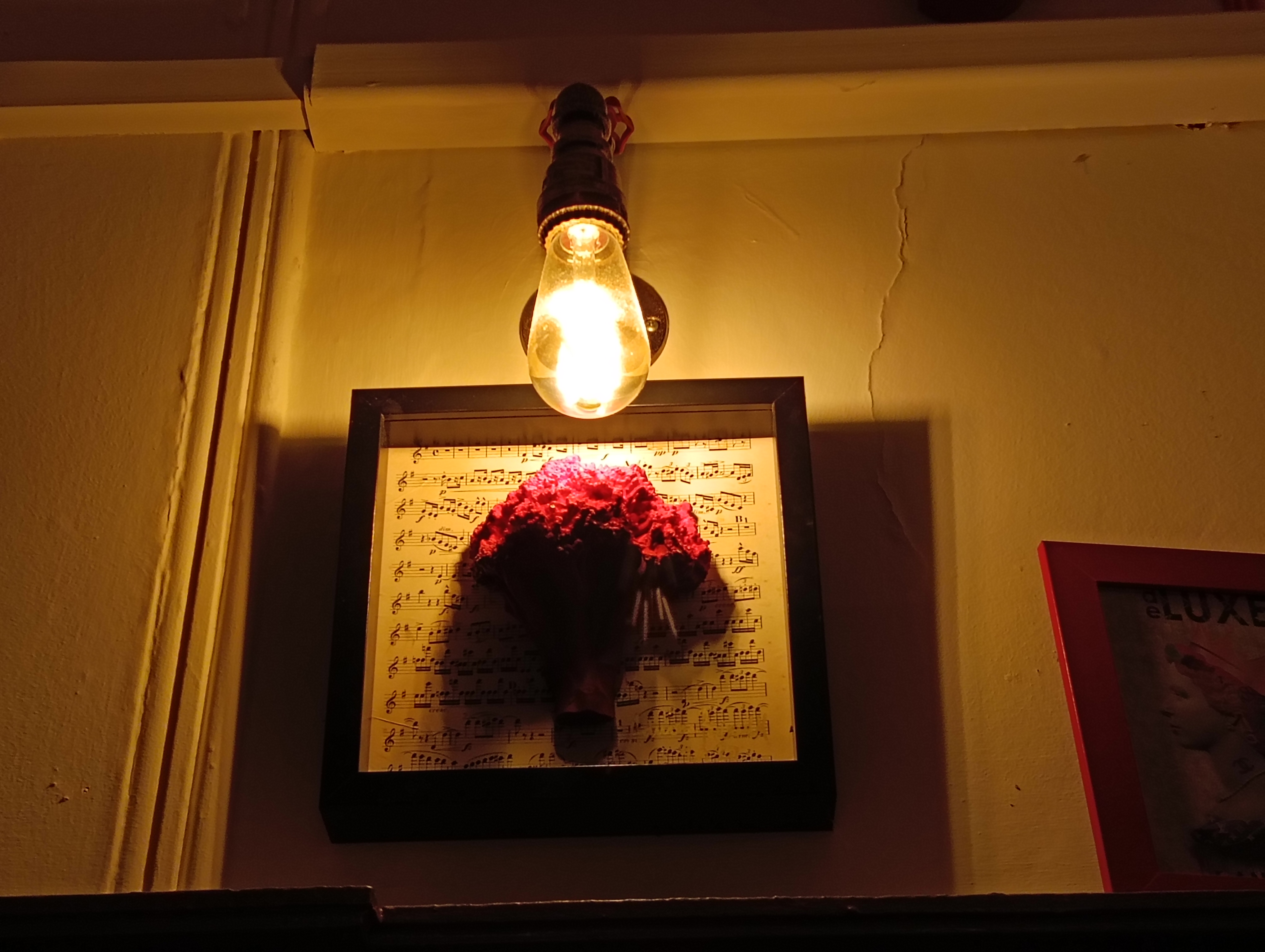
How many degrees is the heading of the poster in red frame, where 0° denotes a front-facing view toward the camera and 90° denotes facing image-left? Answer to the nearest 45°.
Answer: approximately 0°

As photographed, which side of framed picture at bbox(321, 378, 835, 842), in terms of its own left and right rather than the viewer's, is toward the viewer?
front

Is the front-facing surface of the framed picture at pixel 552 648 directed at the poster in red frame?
no

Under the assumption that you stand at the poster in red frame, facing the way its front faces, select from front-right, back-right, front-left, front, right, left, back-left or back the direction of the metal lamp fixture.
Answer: front-right

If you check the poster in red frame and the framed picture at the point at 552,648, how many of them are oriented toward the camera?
2
